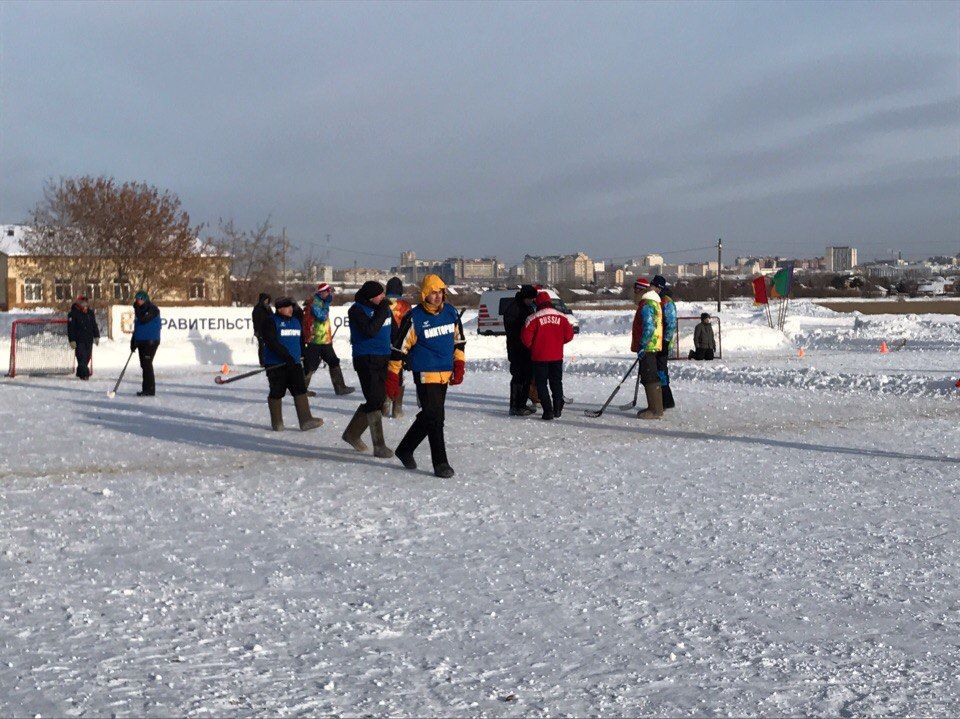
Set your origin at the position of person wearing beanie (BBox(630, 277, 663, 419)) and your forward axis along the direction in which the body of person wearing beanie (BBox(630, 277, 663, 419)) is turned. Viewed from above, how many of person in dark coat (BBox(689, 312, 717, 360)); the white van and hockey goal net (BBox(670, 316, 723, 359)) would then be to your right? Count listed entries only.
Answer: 3

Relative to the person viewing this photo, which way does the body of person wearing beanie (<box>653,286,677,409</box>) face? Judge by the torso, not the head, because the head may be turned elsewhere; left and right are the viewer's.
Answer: facing to the left of the viewer

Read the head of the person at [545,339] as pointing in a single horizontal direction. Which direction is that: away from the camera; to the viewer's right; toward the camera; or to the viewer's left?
away from the camera

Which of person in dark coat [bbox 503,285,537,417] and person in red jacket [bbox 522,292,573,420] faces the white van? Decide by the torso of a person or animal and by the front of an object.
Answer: the person in red jacket

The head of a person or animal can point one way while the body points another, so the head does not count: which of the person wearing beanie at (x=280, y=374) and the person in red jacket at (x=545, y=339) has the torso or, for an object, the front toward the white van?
the person in red jacket

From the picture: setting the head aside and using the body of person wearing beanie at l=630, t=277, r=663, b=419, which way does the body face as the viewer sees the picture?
to the viewer's left

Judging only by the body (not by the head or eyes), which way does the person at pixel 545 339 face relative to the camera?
away from the camera

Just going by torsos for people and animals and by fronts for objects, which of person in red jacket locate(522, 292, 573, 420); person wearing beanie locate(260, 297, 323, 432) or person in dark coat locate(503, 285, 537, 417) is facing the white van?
the person in red jacket

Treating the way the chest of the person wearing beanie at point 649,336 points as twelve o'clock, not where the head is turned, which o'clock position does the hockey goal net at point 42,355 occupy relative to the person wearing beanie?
The hockey goal net is roughly at 1 o'clock from the person wearing beanie.

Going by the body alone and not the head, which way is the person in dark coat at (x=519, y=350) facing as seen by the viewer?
to the viewer's right

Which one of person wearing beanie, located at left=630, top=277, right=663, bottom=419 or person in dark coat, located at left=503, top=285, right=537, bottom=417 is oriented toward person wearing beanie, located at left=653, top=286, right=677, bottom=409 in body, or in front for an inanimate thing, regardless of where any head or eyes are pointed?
the person in dark coat
